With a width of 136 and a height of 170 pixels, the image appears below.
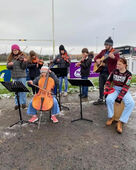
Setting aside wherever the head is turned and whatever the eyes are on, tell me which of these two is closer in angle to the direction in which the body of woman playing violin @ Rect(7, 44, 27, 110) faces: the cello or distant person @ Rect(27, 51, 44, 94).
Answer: the cello

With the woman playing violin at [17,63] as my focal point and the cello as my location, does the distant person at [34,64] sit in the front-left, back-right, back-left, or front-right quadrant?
front-right

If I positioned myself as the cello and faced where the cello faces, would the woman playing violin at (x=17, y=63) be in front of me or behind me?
behind

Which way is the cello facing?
toward the camera

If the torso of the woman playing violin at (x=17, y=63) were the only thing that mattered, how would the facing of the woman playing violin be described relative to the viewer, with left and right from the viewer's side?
facing the viewer

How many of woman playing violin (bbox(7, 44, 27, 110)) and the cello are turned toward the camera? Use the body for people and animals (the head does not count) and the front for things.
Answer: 2

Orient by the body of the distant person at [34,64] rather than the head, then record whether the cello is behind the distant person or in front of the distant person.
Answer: in front

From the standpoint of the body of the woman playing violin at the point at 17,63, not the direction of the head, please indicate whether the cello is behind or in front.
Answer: in front

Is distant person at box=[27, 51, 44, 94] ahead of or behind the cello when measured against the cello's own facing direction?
behind

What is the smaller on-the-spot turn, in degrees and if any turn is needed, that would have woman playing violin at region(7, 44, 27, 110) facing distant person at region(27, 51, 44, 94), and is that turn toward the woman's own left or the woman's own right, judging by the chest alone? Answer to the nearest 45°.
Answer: approximately 135° to the woman's own left
